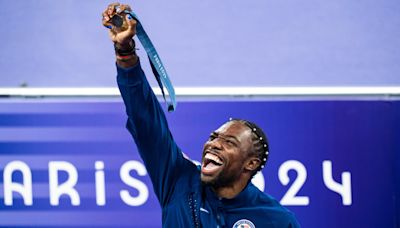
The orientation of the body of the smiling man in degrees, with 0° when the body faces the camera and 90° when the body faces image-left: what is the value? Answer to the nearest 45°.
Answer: approximately 45°

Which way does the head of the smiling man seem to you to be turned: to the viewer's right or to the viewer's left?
to the viewer's left
